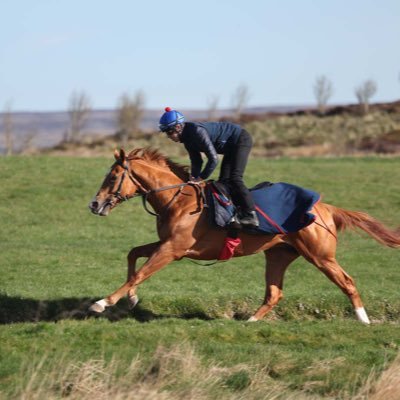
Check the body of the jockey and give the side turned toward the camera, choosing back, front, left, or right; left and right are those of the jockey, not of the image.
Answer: left

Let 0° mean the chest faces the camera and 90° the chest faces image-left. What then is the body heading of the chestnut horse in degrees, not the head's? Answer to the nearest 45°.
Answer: approximately 90°
